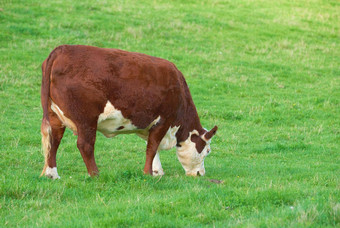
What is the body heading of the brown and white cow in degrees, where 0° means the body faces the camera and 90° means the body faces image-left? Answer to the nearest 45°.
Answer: approximately 270°
